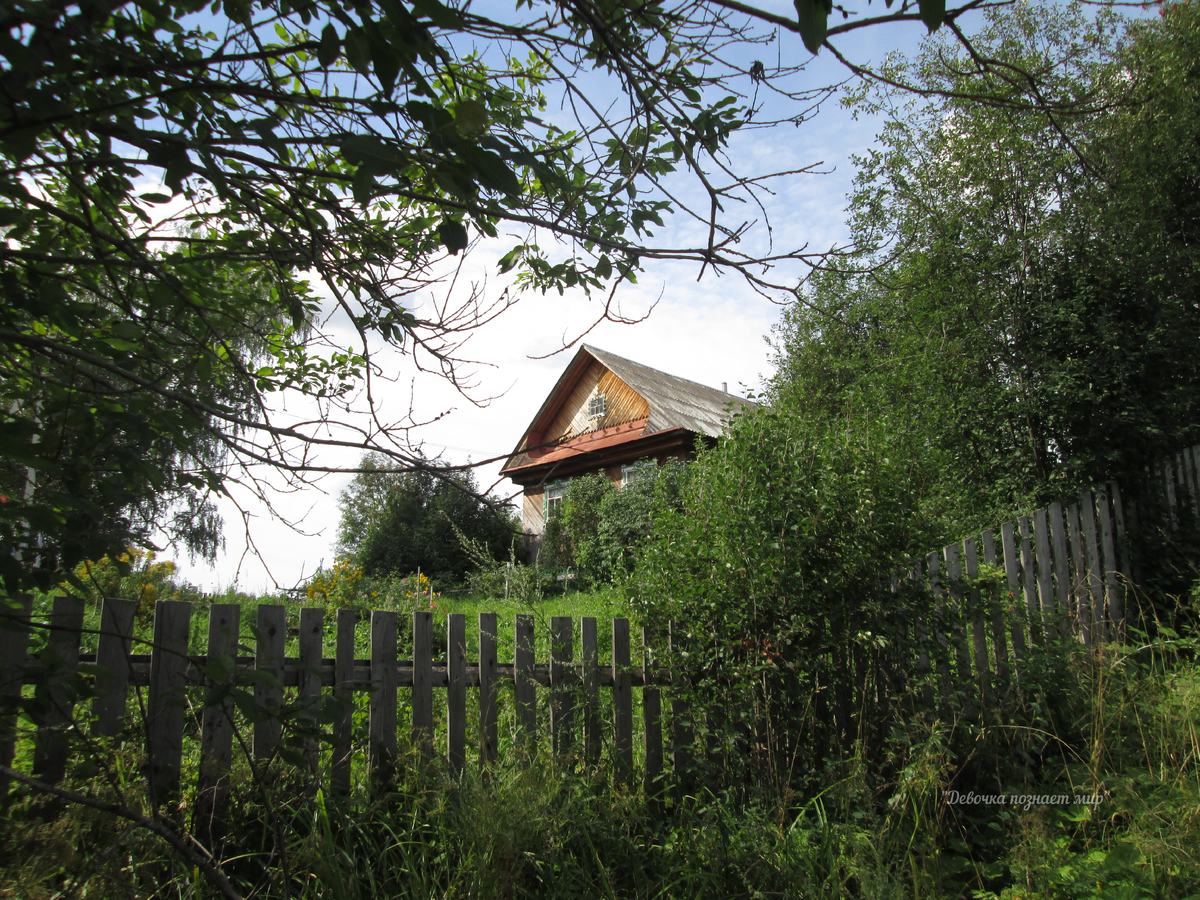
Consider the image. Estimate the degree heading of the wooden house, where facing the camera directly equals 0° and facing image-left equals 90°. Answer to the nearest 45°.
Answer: approximately 45°

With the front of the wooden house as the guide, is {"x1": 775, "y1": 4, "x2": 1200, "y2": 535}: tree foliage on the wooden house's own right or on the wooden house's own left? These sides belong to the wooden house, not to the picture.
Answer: on the wooden house's own left

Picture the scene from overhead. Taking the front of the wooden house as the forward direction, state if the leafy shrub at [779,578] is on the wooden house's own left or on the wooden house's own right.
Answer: on the wooden house's own left

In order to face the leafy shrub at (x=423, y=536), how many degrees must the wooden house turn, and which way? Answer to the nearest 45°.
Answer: approximately 45° to its right

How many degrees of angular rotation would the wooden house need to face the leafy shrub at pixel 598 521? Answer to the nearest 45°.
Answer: approximately 45° to its left

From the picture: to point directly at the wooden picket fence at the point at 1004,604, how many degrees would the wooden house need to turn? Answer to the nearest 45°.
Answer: approximately 45° to its left
